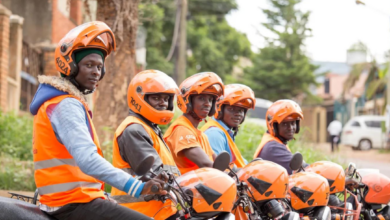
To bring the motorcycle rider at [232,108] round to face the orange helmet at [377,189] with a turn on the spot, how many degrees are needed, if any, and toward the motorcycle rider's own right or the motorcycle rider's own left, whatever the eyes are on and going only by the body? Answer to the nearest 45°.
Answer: approximately 90° to the motorcycle rider's own left

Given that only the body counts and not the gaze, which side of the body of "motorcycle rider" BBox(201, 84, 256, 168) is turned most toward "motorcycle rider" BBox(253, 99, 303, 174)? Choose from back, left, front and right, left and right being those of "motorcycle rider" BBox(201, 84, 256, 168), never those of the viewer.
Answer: left

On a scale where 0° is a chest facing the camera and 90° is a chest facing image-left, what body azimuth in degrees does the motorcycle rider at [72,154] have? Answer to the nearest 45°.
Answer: approximately 270°

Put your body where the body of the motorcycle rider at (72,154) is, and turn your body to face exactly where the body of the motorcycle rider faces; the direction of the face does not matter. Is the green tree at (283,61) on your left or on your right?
on your left

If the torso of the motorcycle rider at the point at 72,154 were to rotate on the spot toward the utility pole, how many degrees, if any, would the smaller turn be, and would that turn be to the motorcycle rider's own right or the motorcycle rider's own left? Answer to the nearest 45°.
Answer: approximately 90° to the motorcycle rider's own left

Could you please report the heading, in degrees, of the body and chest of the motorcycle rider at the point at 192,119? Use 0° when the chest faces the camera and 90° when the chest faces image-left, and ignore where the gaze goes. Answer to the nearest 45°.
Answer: approximately 315°

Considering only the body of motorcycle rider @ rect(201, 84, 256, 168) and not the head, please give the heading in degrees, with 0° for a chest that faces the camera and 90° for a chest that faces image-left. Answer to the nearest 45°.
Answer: approximately 315°

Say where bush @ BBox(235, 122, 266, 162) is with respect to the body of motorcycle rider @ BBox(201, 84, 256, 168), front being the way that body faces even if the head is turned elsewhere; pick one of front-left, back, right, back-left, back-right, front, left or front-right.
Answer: back-left

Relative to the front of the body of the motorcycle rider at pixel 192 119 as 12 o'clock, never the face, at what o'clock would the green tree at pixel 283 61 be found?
The green tree is roughly at 8 o'clock from the motorcycle rider.
